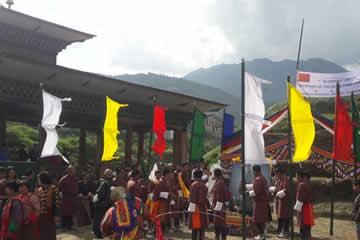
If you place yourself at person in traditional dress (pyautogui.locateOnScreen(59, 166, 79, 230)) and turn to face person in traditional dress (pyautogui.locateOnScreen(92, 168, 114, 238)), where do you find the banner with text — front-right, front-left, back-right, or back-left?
front-left

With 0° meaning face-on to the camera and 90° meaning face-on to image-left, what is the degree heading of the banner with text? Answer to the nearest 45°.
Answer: approximately 0°

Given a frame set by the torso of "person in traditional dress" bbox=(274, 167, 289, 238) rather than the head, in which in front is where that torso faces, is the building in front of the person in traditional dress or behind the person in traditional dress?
in front

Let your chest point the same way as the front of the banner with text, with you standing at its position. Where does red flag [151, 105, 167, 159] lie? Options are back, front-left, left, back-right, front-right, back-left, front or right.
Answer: right

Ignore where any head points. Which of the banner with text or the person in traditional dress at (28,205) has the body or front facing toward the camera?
the banner with text
